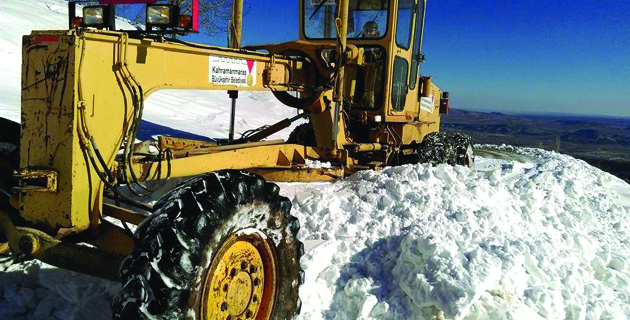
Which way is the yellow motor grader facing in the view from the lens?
facing the viewer and to the left of the viewer
